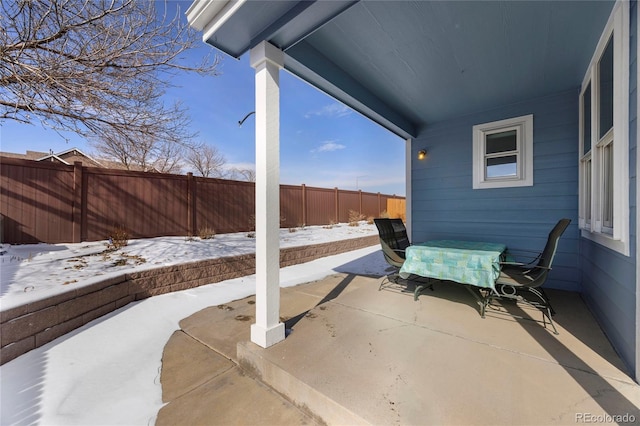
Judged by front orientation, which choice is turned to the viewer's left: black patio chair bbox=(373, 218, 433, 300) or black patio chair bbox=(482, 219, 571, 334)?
black patio chair bbox=(482, 219, 571, 334)

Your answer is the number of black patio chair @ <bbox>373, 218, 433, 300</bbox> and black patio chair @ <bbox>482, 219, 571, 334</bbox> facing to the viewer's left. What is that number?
1

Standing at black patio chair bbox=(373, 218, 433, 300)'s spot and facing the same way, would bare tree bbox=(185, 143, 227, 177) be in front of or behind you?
behind

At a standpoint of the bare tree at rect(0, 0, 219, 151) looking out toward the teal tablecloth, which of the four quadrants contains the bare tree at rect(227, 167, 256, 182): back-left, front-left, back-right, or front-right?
back-left

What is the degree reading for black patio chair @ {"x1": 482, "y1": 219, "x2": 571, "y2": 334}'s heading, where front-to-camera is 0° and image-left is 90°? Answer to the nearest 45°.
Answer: approximately 90°

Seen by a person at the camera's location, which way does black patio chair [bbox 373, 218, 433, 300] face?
facing the viewer and to the right of the viewer

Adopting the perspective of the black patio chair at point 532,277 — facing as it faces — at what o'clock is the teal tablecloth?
The teal tablecloth is roughly at 11 o'clock from the black patio chair.

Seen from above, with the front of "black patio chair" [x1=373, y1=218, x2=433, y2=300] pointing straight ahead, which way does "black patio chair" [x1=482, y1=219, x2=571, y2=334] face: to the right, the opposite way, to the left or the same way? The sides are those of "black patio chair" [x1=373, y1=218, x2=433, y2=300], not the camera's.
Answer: the opposite way
